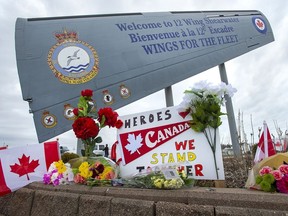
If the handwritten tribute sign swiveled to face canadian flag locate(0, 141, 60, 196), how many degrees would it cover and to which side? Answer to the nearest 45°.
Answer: approximately 90° to its right

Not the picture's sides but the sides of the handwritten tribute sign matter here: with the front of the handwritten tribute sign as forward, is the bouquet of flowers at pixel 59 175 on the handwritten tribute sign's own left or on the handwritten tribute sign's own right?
on the handwritten tribute sign's own right

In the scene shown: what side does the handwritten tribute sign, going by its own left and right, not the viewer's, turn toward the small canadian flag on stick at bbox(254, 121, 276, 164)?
left

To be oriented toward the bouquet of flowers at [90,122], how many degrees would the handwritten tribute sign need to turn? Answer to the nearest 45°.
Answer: approximately 90° to its right

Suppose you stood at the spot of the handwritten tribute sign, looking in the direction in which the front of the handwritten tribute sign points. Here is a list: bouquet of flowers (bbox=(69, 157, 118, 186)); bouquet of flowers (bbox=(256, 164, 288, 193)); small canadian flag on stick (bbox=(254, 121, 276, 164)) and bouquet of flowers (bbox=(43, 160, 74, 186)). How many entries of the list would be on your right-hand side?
2

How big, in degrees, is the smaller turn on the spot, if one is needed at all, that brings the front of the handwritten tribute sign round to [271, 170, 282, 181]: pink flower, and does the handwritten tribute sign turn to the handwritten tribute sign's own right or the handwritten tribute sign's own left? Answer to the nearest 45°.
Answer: approximately 45° to the handwritten tribute sign's own left

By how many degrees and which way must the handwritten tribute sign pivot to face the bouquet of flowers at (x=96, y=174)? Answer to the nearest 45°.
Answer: approximately 90° to its right

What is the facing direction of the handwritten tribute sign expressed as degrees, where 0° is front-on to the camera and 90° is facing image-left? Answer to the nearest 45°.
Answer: approximately 0°

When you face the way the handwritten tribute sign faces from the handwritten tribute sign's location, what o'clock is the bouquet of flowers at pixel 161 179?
The bouquet of flowers is roughly at 12 o'clock from the handwritten tribute sign.

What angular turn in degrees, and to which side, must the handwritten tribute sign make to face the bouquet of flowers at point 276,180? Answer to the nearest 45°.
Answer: approximately 45° to its left

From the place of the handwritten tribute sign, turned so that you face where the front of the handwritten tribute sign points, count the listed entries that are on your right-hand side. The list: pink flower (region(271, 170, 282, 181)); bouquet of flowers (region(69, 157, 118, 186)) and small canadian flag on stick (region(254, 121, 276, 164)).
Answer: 1
